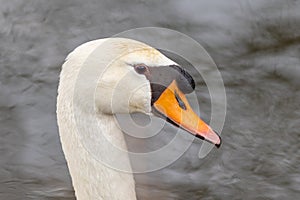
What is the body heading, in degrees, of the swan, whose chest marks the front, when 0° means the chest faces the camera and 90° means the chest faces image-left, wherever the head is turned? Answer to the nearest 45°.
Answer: approximately 270°
